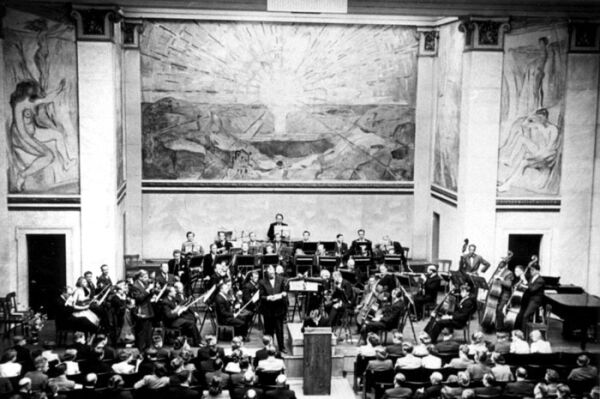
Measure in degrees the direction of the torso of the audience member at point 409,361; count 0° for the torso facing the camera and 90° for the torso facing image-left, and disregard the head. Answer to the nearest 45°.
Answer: approximately 180°

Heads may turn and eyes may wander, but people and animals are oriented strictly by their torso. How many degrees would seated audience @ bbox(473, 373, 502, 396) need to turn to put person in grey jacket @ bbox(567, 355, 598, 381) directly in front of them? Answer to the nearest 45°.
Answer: approximately 45° to their right

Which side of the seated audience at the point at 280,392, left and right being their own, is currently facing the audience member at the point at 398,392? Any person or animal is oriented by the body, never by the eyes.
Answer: right

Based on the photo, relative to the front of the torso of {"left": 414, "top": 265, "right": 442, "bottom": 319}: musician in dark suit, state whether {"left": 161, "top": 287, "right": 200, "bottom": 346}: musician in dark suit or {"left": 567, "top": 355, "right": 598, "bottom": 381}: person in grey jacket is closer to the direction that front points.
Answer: the musician in dark suit

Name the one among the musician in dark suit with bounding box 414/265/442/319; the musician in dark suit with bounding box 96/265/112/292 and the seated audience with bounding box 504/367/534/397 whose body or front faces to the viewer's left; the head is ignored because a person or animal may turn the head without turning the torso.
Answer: the musician in dark suit with bounding box 414/265/442/319

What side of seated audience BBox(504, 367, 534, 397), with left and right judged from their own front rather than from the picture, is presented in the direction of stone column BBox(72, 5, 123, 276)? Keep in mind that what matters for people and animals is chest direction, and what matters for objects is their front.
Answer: left

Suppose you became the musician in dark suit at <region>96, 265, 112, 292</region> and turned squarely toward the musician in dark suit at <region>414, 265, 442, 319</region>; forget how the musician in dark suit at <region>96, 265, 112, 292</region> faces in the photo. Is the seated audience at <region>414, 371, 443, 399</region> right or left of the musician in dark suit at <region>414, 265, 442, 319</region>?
right

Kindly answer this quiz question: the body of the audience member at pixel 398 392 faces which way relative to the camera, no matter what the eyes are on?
away from the camera

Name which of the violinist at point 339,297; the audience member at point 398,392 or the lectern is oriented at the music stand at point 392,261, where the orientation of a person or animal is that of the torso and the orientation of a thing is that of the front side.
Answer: the audience member

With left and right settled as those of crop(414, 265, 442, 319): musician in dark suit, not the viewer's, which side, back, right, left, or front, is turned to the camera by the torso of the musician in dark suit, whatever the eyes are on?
left

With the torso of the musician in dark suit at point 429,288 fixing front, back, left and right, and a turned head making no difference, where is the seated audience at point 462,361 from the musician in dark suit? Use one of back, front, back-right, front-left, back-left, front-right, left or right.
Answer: left

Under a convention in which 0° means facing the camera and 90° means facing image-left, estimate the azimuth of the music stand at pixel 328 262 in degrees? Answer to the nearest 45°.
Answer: approximately 180°

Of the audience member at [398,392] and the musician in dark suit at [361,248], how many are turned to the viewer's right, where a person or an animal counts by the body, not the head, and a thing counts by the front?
0
